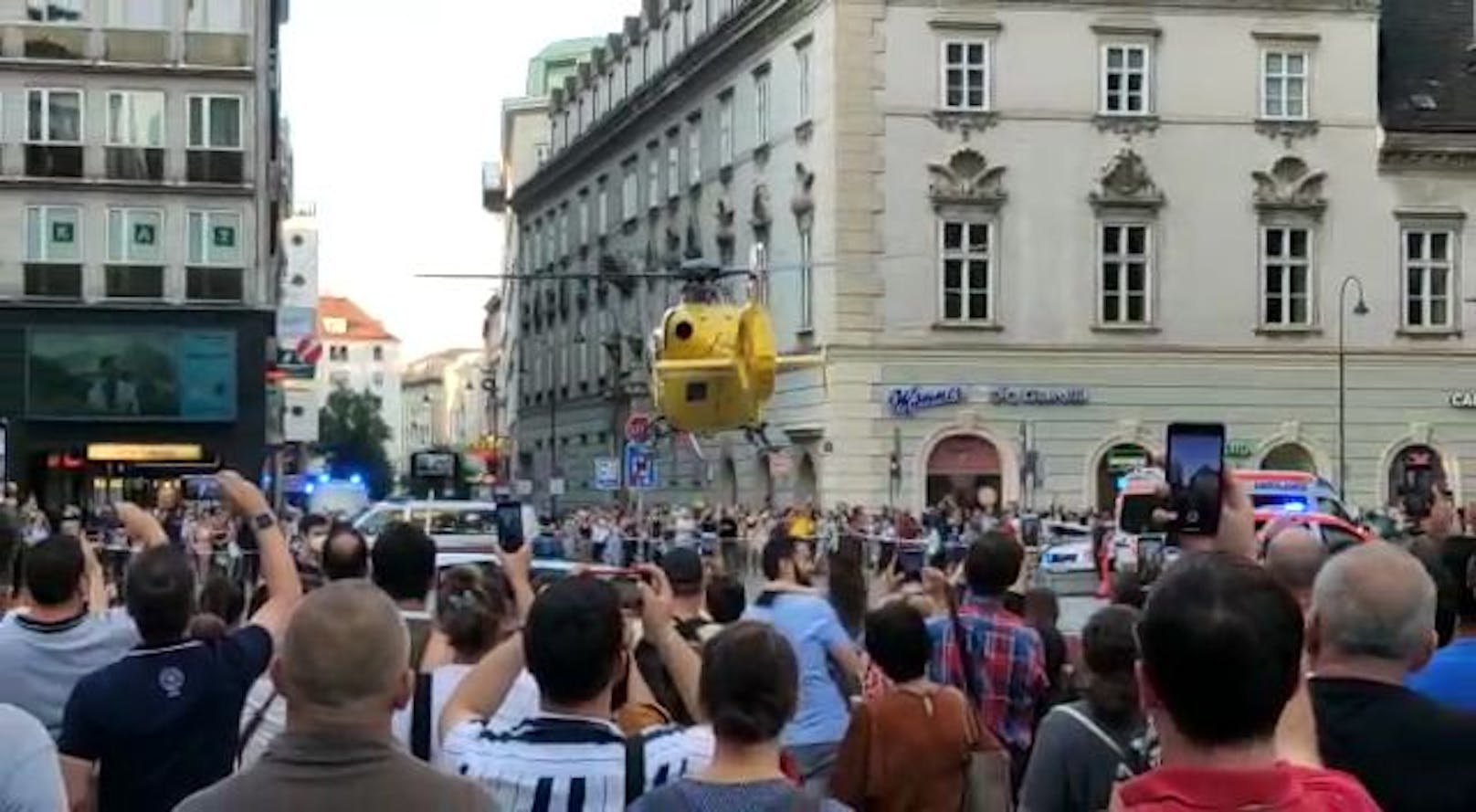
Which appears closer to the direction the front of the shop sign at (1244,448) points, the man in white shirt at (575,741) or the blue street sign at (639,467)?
the man in white shirt

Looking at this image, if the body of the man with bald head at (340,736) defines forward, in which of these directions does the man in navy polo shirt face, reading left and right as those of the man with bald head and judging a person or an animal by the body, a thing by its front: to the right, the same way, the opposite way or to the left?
the same way

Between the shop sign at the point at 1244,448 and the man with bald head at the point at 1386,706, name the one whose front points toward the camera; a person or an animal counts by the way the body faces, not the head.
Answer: the shop sign

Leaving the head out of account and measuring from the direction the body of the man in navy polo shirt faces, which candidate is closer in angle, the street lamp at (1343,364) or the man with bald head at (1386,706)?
the street lamp

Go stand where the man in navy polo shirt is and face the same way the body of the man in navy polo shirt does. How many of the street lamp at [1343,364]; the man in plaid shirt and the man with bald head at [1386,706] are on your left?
0

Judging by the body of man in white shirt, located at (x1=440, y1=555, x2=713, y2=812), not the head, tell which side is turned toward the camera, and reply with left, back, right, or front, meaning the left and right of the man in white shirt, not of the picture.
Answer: back

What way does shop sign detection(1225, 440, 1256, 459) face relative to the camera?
toward the camera

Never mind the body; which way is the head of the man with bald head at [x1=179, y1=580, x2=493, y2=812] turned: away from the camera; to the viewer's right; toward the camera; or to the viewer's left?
away from the camera

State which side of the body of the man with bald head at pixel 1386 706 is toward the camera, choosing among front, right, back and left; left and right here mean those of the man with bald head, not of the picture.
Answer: back

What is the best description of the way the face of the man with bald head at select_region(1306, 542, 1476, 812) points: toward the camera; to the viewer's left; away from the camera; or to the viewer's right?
away from the camera

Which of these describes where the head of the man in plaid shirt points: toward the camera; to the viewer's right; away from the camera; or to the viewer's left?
away from the camera

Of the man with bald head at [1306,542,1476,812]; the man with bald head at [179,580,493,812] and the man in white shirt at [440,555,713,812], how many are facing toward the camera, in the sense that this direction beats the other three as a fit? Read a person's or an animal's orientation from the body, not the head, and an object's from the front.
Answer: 0

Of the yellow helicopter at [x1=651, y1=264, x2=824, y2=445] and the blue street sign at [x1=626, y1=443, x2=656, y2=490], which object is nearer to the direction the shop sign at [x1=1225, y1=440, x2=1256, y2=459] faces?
the yellow helicopter

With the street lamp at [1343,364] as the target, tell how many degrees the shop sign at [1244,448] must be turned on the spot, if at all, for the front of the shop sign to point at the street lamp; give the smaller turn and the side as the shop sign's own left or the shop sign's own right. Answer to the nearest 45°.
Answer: approximately 90° to the shop sign's own left

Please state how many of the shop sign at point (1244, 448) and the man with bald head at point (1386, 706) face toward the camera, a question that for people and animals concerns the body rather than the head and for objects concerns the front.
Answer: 1

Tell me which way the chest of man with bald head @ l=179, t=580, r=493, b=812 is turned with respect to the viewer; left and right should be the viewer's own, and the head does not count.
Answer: facing away from the viewer

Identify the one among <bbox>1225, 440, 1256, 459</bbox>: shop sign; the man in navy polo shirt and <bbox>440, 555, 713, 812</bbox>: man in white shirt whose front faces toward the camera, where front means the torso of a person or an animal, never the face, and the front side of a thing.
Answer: the shop sign

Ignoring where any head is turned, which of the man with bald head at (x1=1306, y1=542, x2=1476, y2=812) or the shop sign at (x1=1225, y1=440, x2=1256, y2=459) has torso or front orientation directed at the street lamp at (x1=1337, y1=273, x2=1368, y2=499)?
the man with bald head

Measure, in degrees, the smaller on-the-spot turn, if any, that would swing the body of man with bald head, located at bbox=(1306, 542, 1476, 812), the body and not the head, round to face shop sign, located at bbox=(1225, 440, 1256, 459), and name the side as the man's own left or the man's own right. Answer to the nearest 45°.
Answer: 0° — they already face it

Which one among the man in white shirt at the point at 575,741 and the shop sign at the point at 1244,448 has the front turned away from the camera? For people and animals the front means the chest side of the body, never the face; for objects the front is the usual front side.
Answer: the man in white shirt

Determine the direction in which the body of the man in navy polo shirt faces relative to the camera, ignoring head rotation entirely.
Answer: away from the camera
